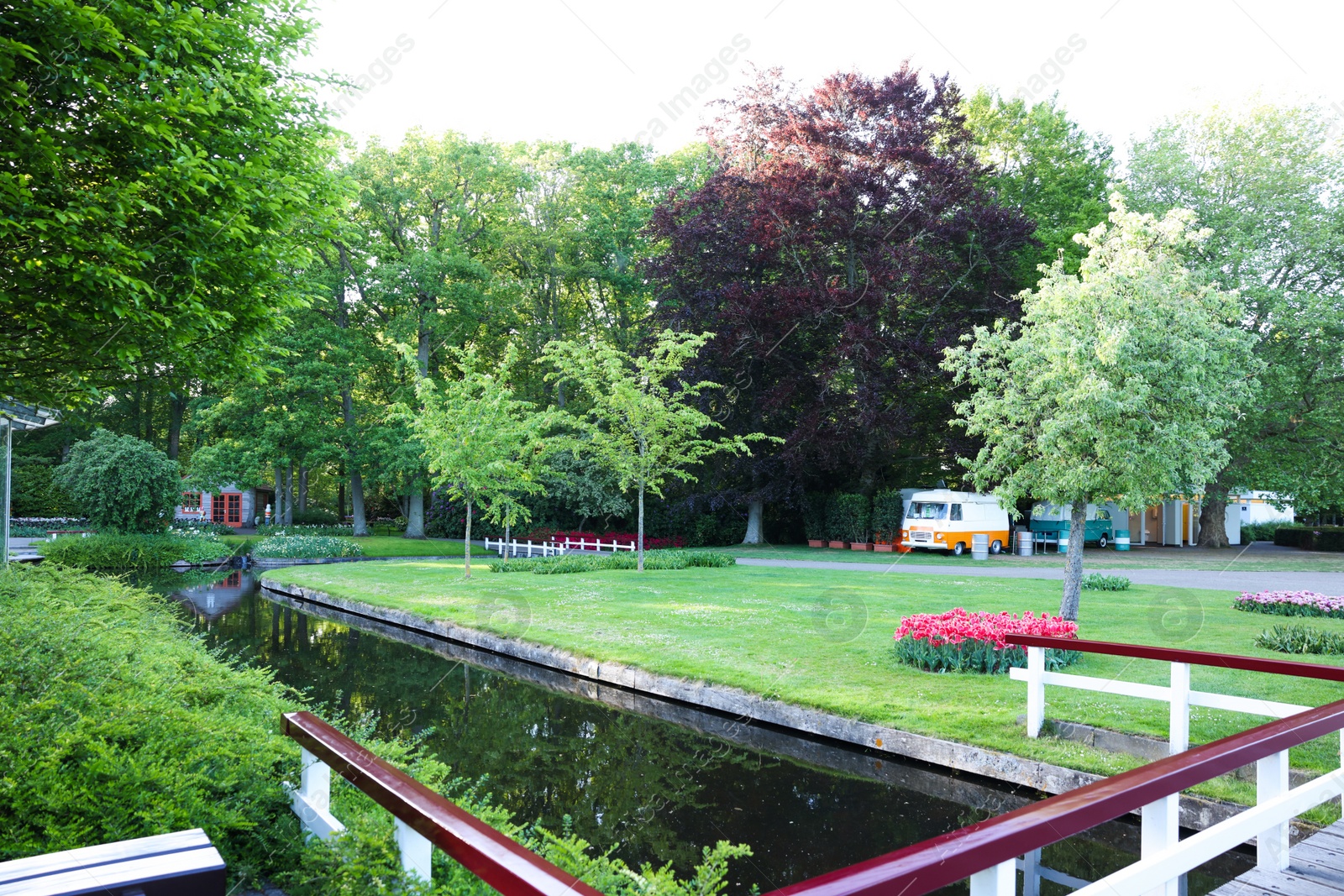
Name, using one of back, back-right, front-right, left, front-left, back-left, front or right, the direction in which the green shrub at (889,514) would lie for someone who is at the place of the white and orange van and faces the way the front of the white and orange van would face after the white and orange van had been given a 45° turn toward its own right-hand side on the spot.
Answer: front-right

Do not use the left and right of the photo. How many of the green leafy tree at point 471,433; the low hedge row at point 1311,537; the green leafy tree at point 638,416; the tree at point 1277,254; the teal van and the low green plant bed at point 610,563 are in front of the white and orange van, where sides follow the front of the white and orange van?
3

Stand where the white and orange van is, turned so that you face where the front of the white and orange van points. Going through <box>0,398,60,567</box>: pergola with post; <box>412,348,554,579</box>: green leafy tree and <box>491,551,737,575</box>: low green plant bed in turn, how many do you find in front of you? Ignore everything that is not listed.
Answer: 3

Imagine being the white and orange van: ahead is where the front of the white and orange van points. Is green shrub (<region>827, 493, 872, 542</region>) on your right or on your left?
on your right

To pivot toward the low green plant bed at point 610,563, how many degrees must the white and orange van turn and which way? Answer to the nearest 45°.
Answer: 0° — it already faces it

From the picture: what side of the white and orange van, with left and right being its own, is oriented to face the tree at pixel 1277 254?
back

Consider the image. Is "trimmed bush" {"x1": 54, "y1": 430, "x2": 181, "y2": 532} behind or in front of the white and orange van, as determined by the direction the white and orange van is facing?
in front

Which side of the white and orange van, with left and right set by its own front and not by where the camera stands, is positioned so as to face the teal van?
back

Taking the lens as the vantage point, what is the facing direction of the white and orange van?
facing the viewer and to the left of the viewer

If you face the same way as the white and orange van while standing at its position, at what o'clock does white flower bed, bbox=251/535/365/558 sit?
The white flower bed is roughly at 1 o'clock from the white and orange van.

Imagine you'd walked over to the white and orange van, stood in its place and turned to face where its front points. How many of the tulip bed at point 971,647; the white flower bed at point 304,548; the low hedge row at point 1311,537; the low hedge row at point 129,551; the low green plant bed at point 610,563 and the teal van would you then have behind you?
2

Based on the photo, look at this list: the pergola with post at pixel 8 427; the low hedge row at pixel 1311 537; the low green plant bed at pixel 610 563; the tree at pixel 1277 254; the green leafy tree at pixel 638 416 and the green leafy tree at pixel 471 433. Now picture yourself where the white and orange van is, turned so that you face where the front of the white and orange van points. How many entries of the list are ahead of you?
4

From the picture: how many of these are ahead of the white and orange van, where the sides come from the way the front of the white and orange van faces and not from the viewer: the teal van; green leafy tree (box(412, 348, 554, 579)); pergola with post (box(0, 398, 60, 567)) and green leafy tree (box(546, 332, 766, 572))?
3

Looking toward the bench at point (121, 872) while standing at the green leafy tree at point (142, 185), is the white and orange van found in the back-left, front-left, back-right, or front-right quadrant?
back-left

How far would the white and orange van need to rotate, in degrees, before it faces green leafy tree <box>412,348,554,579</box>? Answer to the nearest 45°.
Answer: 0° — it already faces it
